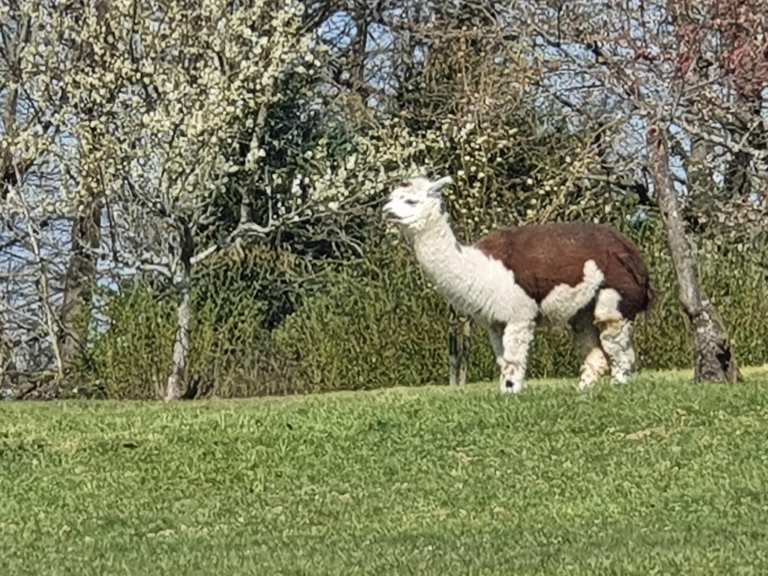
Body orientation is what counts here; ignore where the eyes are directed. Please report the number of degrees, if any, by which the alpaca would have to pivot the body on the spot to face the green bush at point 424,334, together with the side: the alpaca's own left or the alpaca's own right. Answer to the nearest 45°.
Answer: approximately 90° to the alpaca's own right

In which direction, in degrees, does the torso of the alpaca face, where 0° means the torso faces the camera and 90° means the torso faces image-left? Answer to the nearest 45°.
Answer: approximately 90°

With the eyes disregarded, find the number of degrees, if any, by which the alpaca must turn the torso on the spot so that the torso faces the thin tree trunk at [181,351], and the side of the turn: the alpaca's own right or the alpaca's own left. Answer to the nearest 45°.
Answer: approximately 45° to the alpaca's own right

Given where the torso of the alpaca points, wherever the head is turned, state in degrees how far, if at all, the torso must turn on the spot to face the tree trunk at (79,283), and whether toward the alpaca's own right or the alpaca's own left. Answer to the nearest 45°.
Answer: approximately 45° to the alpaca's own right

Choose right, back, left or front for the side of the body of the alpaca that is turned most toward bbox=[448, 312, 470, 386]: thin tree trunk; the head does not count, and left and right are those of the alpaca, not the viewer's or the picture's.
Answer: right

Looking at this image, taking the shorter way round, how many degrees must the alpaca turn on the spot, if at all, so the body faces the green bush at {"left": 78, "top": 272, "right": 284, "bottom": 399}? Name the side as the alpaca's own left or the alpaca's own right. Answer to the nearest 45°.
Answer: approximately 45° to the alpaca's own right
